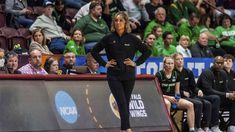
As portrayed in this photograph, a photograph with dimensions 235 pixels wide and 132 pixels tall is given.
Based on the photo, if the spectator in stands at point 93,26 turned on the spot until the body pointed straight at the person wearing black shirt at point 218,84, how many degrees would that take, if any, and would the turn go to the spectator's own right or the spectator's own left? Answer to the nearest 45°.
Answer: approximately 45° to the spectator's own left

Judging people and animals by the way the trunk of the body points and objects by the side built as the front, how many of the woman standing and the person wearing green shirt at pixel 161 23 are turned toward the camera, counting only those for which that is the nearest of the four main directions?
2

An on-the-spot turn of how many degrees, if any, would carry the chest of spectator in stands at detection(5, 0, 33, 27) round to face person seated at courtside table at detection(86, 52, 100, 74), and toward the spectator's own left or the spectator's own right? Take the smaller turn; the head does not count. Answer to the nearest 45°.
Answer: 0° — they already face them

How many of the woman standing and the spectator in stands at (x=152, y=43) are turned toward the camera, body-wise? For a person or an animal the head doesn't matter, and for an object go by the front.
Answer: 2

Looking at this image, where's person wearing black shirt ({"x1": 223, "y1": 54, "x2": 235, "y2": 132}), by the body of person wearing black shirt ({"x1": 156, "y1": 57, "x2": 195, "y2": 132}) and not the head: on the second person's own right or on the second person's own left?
on the second person's own left
